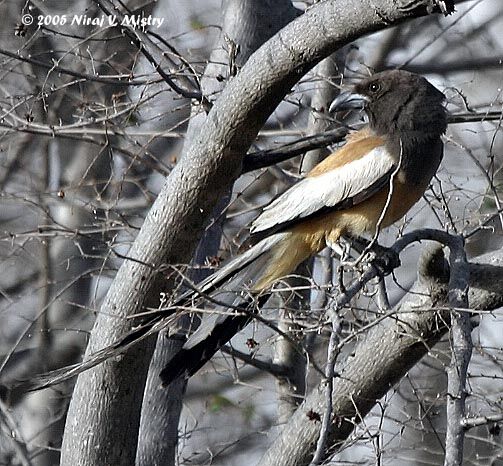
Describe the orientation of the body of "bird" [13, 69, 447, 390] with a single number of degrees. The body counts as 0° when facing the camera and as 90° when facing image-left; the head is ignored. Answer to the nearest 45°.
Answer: approximately 270°
